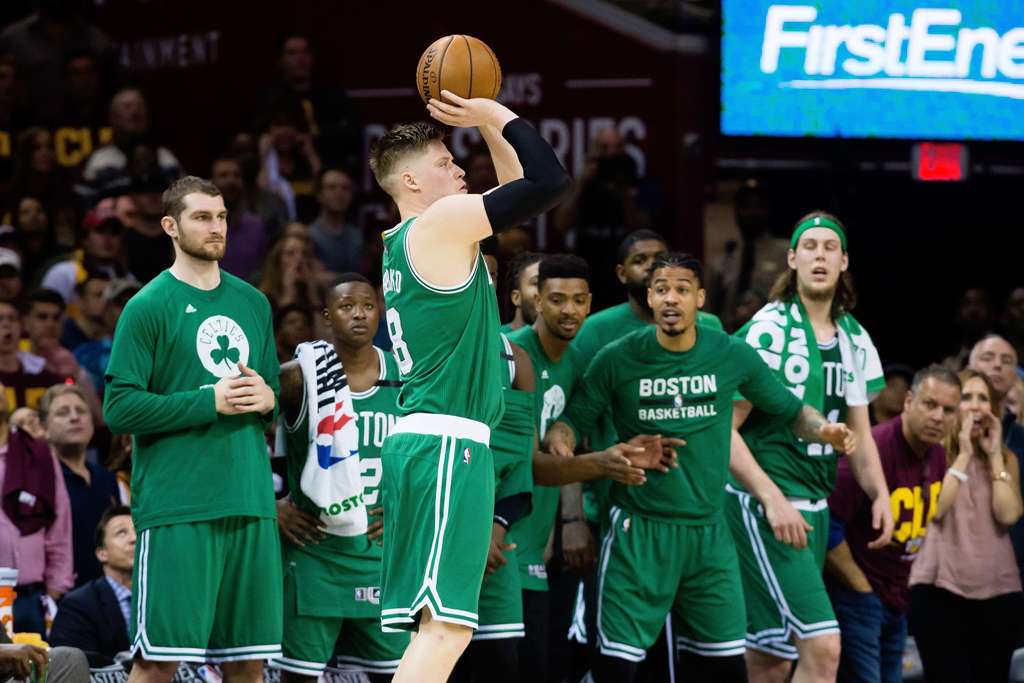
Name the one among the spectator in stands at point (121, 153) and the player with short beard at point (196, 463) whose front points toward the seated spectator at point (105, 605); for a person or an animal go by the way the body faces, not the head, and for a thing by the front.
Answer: the spectator in stands

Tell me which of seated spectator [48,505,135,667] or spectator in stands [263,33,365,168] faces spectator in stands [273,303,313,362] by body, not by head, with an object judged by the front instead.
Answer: spectator in stands [263,33,365,168]

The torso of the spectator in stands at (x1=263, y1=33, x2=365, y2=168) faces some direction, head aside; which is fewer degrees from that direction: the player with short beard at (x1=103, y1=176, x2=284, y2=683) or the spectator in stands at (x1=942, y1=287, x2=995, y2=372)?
the player with short beard

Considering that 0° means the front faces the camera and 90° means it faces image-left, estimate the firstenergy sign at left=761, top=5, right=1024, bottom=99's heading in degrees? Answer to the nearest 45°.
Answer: approximately 0°
